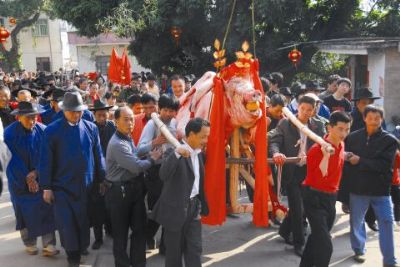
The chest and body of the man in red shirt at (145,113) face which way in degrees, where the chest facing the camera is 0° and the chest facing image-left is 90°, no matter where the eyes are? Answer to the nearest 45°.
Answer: approximately 315°

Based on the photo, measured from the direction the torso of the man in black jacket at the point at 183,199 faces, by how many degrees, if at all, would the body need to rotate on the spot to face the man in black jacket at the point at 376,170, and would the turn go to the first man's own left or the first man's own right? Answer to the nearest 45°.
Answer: approximately 45° to the first man's own left

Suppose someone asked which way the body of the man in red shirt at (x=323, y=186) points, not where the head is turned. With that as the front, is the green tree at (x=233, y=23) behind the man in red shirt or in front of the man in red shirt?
behind

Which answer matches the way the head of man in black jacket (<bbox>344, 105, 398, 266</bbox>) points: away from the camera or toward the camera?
toward the camera

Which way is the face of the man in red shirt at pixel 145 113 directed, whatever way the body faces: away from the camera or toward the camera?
toward the camera

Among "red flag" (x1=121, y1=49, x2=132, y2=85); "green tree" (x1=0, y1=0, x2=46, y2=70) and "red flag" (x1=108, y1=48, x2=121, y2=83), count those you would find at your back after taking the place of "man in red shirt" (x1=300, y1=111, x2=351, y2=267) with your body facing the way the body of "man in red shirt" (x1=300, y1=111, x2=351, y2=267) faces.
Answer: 3

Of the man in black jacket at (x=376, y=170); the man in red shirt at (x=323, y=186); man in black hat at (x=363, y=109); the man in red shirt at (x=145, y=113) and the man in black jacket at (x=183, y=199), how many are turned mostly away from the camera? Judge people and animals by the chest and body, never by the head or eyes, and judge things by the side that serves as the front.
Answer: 0

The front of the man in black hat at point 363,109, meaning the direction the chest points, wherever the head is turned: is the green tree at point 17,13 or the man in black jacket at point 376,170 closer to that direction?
the man in black jacket

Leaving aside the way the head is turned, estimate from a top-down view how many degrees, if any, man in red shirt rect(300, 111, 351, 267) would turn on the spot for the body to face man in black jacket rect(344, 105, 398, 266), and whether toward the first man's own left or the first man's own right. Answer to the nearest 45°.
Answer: approximately 90° to the first man's own left

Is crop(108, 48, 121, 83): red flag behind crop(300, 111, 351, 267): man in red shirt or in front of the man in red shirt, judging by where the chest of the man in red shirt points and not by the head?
behind

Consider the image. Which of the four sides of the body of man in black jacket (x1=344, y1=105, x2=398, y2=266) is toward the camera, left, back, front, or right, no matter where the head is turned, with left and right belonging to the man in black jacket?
front

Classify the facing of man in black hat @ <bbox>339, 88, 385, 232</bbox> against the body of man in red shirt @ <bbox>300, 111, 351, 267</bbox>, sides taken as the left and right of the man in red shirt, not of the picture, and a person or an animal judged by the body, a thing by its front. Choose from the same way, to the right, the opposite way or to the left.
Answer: the same way

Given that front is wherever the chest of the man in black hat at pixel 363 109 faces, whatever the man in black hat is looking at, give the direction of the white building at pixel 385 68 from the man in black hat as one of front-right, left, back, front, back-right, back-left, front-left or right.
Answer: back-left

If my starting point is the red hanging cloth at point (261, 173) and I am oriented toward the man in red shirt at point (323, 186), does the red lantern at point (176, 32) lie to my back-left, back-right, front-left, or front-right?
back-left

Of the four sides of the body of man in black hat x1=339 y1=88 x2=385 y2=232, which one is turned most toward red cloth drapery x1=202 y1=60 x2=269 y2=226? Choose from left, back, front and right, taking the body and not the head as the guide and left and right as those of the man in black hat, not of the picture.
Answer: right
